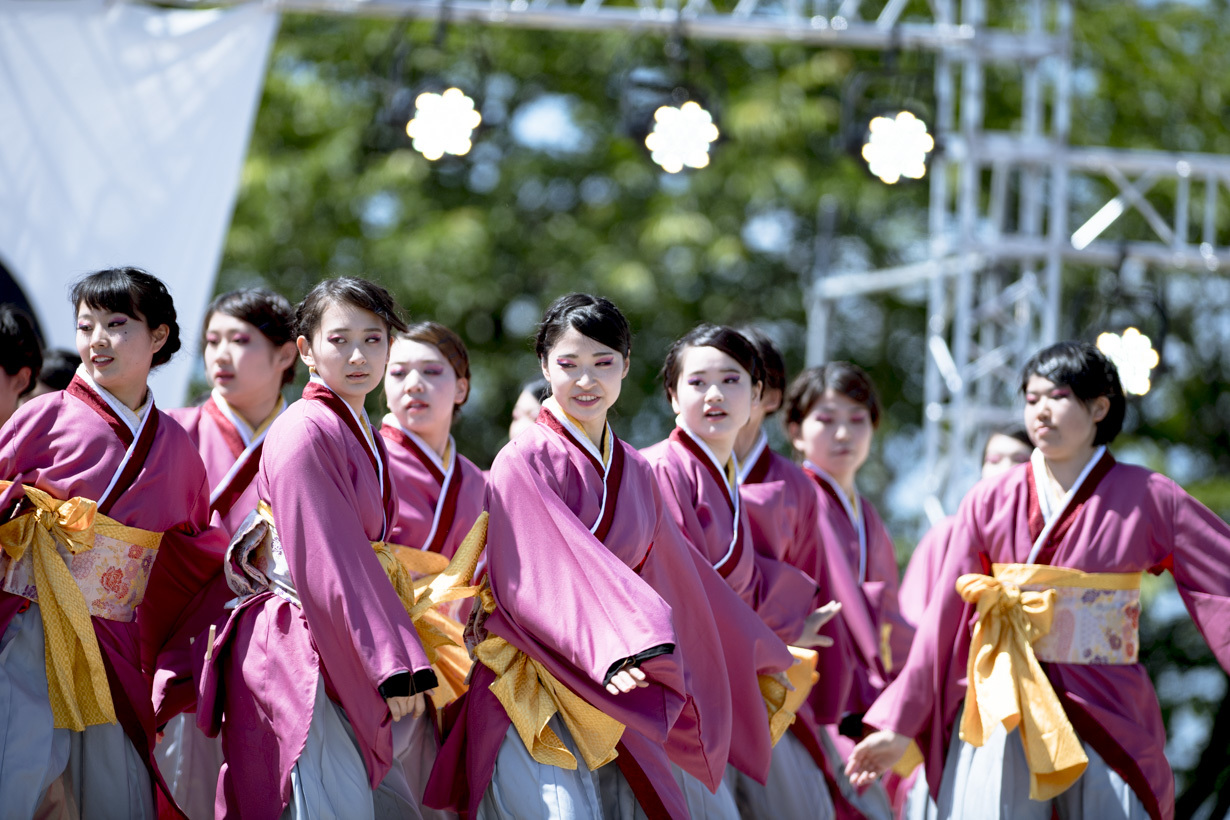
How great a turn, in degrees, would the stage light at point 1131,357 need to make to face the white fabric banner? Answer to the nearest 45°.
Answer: approximately 45° to its right

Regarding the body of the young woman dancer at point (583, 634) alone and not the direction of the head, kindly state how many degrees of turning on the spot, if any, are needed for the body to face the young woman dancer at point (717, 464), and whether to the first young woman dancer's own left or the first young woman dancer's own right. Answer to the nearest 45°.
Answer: approximately 90° to the first young woman dancer's own left

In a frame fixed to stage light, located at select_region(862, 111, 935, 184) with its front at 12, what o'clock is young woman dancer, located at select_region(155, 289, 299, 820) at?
The young woman dancer is roughly at 1 o'clock from the stage light.

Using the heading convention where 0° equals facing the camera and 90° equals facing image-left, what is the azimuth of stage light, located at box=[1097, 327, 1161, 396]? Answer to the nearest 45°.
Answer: approximately 0°

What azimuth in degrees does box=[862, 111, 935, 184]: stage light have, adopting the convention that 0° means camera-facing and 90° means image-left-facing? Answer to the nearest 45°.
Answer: approximately 0°

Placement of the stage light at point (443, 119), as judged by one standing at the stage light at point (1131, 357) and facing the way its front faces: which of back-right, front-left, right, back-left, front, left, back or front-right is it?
front-right

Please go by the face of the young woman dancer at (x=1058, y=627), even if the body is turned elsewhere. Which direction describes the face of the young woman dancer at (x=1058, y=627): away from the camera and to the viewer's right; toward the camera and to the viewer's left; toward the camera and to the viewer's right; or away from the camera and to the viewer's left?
toward the camera and to the viewer's left

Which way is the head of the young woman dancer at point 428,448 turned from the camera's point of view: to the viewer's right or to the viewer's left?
to the viewer's left

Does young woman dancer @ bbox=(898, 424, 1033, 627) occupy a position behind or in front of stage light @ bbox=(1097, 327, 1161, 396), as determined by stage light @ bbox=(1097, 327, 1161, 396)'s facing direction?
in front

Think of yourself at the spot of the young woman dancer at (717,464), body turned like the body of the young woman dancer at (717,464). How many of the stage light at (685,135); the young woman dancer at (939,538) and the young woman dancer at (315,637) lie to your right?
1
